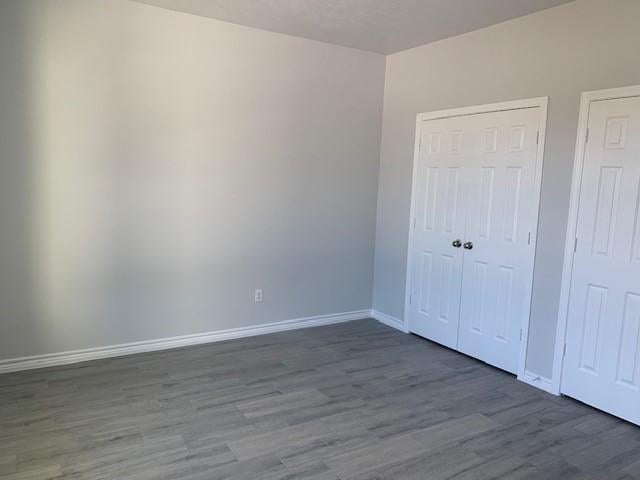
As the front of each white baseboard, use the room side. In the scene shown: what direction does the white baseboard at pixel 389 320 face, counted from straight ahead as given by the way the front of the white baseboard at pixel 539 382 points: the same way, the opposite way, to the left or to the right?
the same way

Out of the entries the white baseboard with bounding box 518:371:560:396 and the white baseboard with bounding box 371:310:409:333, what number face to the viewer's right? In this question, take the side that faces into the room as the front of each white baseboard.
0

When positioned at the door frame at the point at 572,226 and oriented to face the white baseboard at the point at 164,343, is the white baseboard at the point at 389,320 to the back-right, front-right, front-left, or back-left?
front-right

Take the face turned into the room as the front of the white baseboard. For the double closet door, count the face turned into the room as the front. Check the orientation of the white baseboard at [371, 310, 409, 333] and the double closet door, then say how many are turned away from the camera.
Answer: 0

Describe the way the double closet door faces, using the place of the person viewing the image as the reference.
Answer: facing the viewer and to the left of the viewer

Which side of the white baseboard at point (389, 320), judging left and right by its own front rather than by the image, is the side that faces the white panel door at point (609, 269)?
left

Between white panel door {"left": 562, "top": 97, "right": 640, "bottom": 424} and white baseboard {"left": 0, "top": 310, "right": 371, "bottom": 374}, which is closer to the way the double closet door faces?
the white baseboard

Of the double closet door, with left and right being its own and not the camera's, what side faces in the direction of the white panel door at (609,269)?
left

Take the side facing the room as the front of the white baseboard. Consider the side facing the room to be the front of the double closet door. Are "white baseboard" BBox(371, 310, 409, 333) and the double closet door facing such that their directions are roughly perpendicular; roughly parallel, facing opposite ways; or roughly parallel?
roughly parallel

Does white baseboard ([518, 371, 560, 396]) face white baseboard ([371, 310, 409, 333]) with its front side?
no

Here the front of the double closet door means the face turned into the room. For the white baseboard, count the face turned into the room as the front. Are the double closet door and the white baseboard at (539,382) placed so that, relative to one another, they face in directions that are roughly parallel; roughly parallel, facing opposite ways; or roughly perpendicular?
roughly parallel

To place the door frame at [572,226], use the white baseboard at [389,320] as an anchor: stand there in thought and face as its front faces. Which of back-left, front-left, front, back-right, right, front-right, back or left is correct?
left

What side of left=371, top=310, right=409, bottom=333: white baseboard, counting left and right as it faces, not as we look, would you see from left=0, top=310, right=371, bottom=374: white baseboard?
front
